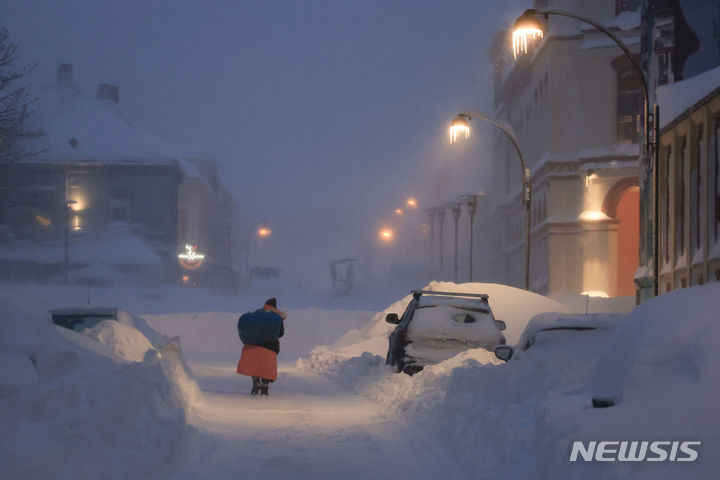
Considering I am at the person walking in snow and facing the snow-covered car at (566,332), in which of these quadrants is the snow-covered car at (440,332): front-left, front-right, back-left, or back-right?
front-left

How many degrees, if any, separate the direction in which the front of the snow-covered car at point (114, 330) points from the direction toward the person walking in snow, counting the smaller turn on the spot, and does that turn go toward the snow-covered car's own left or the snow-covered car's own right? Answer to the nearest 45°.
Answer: approximately 45° to the snow-covered car's own left

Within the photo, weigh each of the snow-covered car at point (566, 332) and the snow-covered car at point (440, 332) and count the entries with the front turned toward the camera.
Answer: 2

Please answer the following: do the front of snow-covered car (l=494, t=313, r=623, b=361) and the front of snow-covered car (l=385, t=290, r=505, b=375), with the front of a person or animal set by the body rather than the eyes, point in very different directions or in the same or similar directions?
same or similar directions

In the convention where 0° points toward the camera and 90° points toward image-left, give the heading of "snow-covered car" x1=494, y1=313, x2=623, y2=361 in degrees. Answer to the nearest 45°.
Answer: approximately 0°

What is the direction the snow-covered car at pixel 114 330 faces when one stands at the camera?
facing the viewer and to the right of the viewer

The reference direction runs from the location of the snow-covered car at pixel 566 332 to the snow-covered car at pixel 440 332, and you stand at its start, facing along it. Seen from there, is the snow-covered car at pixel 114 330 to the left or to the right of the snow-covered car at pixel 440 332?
left

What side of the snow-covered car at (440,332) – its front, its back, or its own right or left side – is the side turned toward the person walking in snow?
left
